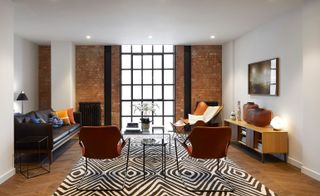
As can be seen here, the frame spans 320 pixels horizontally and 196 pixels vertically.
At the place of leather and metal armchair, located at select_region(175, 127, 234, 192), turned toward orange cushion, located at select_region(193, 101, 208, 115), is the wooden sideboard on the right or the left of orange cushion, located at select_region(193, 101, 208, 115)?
right

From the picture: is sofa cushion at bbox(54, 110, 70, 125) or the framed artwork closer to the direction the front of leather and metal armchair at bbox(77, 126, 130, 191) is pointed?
the sofa cushion

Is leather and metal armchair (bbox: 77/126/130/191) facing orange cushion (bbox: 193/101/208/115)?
yes

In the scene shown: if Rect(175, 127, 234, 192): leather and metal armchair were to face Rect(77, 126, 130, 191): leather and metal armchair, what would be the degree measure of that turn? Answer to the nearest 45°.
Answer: approximately 45° to its left

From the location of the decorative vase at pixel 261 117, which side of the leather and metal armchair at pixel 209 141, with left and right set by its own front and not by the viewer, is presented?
right

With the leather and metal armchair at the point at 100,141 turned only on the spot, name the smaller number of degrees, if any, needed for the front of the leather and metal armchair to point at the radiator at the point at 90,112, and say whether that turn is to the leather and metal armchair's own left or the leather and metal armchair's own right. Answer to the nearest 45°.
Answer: approximately 45° to the leather and metal armchair's own left

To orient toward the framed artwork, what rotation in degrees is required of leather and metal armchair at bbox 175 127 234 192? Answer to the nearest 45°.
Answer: approximately 90° to its right

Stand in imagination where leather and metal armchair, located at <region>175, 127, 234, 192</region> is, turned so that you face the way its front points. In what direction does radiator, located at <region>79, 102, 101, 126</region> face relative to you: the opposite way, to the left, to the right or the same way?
the opposite way

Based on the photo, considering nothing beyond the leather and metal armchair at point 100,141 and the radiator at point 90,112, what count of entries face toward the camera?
1

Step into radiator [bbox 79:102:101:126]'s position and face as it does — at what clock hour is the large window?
The large window is roughly at 9 o'clock from the radiator.

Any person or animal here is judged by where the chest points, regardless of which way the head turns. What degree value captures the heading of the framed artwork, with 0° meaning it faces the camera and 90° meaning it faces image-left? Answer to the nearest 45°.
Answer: approximately 45°
